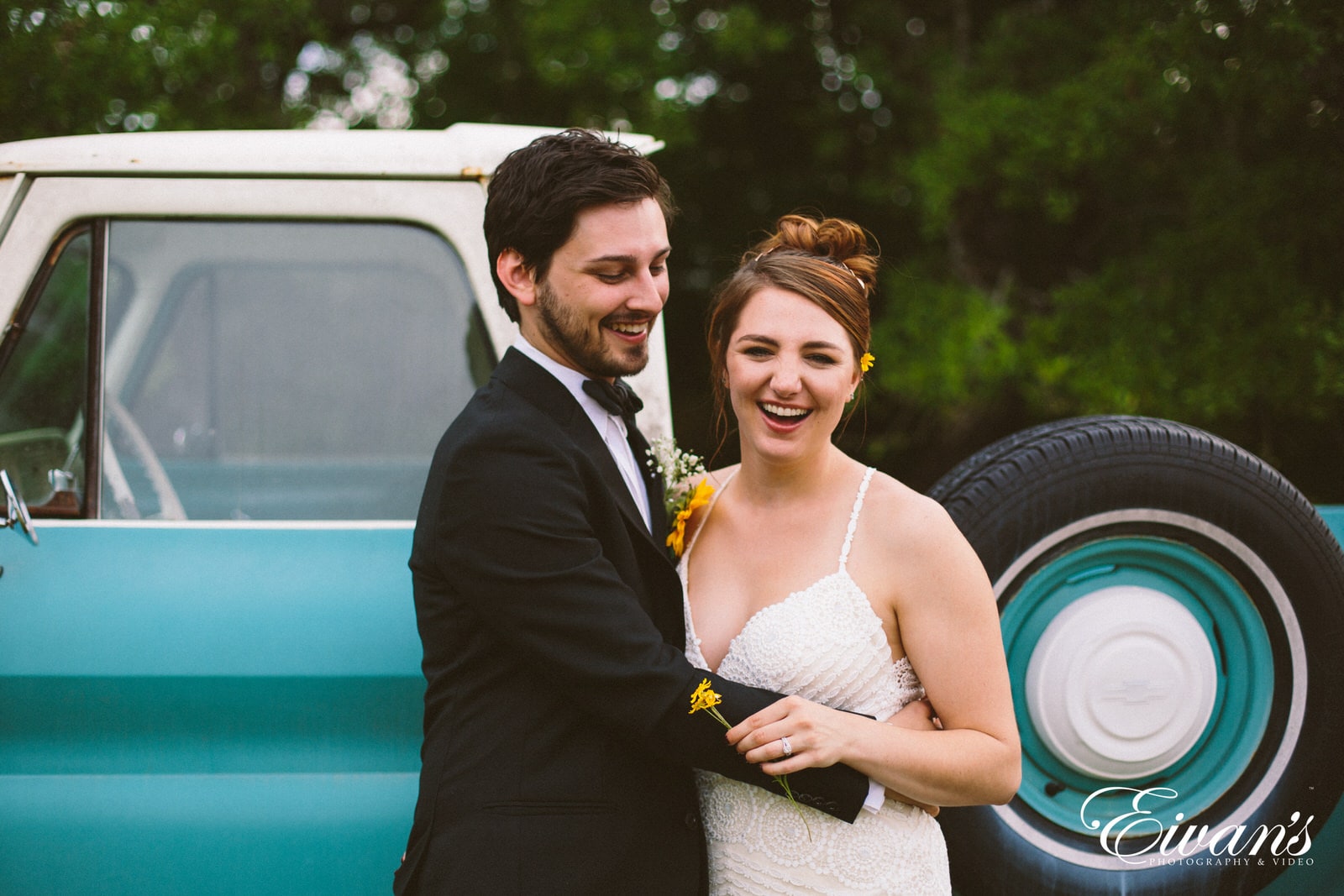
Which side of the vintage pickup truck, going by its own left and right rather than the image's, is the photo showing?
left

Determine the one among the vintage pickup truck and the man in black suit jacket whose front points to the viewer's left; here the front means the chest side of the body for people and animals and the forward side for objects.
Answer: the vintage pickup truck

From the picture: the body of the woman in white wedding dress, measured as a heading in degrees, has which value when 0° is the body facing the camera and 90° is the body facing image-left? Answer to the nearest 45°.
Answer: approximately 45°

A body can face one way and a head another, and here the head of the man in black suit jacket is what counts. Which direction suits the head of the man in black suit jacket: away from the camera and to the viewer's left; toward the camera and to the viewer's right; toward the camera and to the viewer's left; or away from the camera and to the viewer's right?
toward the camera and to the viewer's right

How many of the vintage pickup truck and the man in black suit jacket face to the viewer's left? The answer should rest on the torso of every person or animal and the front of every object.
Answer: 1

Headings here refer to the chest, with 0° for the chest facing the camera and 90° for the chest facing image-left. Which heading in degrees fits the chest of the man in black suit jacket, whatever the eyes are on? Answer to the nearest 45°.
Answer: approximately 315°
